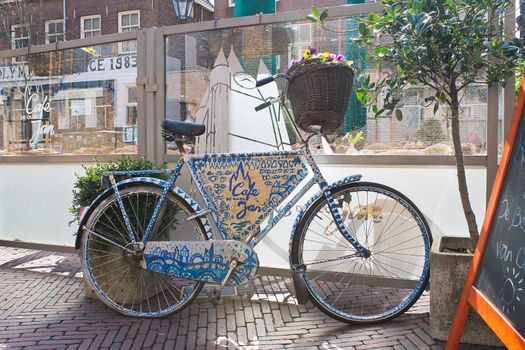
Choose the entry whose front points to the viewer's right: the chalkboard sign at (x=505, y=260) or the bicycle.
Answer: the bicycle

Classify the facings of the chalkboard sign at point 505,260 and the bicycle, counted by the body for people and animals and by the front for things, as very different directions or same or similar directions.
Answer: very different directions

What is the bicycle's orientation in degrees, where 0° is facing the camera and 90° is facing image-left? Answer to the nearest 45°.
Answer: approximately 270°

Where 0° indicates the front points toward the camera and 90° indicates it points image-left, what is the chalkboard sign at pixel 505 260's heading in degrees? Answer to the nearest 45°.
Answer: approximately 45°

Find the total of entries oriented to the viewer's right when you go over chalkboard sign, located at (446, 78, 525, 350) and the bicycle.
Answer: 1
